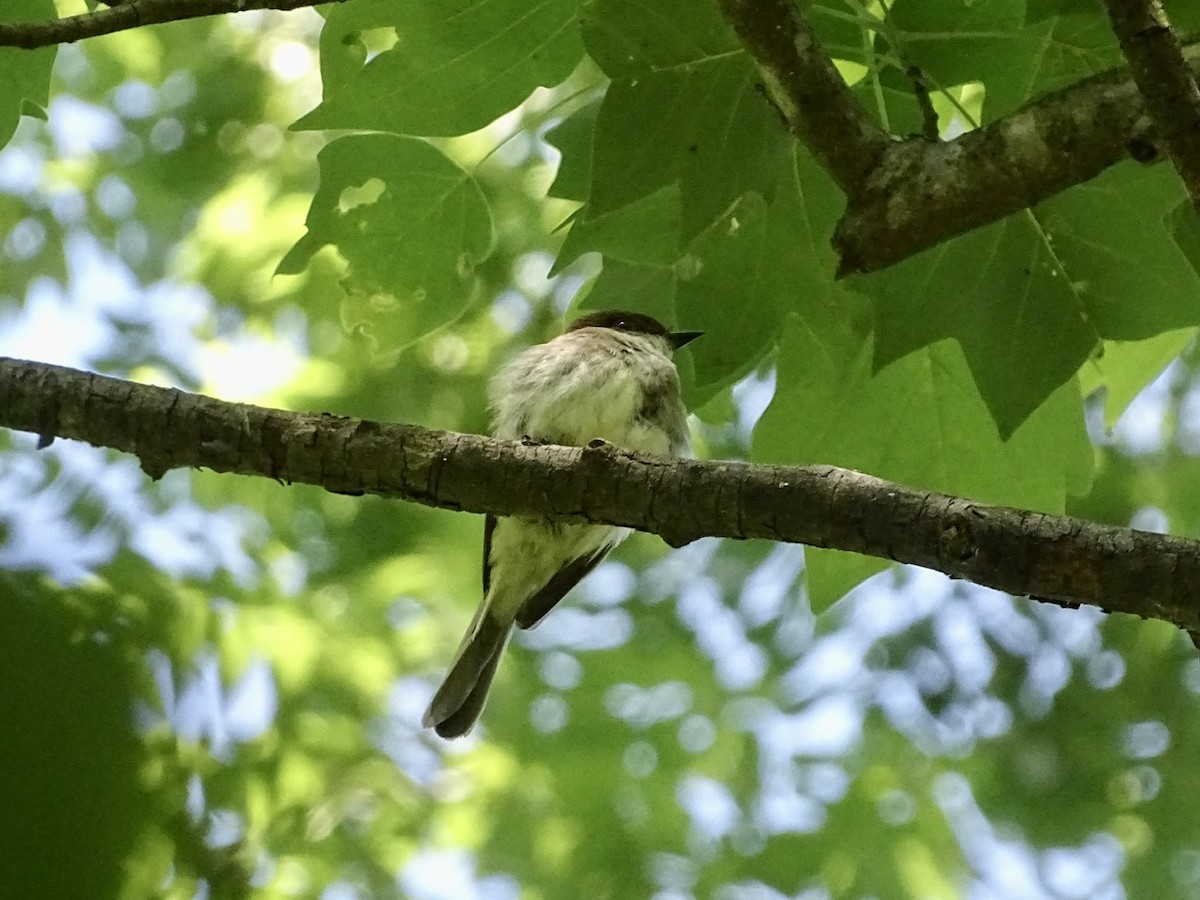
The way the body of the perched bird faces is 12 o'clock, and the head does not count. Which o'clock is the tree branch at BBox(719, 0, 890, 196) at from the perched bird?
The tree branch is roughly at 1 o'clock from the perched bird.

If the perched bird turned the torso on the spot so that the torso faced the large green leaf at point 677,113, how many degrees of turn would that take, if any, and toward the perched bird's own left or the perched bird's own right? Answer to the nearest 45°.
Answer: approximately 45° to the perched bird's own right
